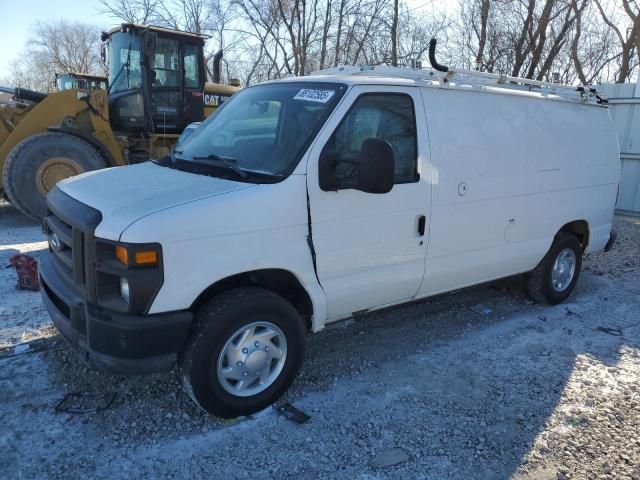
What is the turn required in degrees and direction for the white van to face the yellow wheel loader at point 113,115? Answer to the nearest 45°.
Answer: approximately 90° to its right

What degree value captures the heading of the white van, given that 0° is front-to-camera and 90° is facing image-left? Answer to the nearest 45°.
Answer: approximately 45°

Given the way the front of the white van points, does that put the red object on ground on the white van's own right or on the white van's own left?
on the white van's own right
